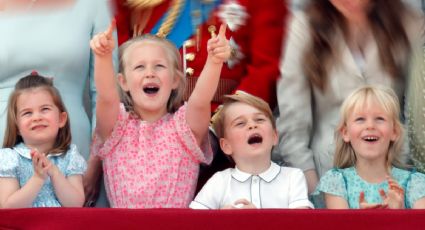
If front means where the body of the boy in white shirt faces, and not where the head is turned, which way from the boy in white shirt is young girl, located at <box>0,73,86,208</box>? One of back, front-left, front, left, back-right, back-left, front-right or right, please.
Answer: right

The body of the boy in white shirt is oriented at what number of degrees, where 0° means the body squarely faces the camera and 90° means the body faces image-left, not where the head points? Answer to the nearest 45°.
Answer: approximately 0°

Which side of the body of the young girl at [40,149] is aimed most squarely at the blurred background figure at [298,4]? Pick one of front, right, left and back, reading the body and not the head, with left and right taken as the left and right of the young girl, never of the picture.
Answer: left

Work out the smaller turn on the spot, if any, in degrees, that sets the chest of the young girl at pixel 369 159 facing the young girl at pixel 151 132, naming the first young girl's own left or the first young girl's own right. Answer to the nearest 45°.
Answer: approximately 90° to the first young girl's own right

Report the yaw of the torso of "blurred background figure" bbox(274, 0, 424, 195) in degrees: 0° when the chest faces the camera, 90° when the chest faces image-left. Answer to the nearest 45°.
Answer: approximately 0°

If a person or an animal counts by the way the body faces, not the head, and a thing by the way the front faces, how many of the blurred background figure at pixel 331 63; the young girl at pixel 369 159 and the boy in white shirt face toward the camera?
3

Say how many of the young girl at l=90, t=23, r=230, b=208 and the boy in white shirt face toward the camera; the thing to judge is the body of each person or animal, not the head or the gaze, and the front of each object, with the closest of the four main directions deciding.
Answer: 2

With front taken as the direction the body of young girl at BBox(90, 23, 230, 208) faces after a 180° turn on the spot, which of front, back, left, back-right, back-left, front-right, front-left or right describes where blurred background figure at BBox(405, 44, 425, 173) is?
right
